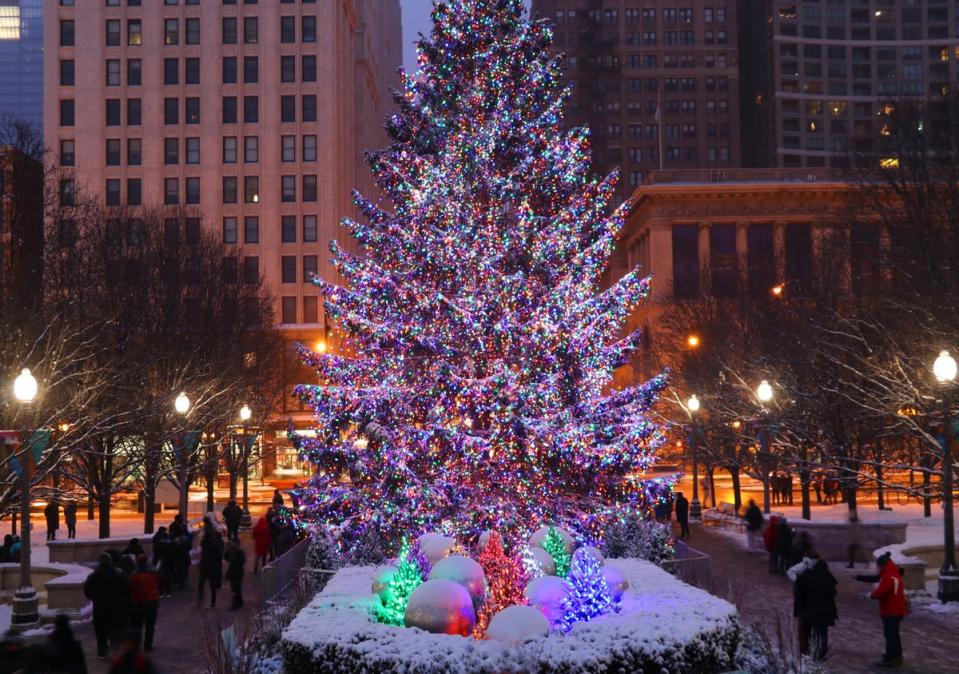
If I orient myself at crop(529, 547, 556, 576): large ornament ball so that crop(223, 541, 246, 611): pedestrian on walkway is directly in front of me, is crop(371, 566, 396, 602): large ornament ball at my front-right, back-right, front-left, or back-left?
front-left

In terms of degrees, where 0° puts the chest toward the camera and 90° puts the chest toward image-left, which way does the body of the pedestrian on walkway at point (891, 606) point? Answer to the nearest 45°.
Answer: approximately 90°

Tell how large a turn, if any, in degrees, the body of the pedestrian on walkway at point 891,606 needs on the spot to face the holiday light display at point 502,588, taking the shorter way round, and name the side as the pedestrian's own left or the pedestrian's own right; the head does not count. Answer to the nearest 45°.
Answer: approximately 45° to the pedestrian's own left

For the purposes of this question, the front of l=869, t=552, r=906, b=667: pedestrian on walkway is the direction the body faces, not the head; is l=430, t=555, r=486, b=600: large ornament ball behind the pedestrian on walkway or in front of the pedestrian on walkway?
in front

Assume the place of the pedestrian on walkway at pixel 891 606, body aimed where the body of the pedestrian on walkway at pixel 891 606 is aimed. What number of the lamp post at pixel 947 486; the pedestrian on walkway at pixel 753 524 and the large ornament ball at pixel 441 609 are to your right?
2

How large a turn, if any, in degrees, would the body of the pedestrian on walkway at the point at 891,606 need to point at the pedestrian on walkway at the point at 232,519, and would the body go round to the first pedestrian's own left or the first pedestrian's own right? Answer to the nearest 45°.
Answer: approximately 45° to the first pedestrian's own right

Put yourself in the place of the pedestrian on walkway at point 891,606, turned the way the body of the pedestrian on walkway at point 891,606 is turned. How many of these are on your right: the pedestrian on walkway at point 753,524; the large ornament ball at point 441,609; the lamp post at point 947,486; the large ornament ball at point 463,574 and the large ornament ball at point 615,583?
2

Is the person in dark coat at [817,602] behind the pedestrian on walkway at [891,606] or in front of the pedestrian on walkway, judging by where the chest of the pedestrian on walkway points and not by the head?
in front

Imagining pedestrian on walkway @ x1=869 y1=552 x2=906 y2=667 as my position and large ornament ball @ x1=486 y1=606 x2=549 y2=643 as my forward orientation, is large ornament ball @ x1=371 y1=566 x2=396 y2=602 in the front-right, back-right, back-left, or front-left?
front-right

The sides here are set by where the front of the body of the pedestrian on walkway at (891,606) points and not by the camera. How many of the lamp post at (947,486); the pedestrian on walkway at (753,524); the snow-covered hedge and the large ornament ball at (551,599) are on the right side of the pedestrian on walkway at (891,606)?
2

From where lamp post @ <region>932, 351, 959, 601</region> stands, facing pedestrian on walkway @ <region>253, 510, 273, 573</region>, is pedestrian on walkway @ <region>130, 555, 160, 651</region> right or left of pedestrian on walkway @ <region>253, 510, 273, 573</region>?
left

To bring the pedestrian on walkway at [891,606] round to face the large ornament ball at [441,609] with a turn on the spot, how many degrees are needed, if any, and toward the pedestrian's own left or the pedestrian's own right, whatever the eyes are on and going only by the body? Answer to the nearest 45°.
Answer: approximately 45° to the pedestrian's own left

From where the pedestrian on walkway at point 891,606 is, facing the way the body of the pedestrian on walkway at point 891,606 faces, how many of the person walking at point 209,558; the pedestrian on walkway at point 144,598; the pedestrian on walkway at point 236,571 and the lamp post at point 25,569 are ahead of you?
4

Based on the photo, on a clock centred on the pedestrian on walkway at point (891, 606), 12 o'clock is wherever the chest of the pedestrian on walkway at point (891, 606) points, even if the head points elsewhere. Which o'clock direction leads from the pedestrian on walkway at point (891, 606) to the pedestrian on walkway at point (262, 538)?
the pedestrian on walkway at point (262, 538) is roughly at 1 o'clock from the pedestrian on walkway at point (891, 606).

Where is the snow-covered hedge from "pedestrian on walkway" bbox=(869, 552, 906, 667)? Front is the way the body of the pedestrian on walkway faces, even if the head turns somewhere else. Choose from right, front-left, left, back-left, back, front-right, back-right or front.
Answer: front-left

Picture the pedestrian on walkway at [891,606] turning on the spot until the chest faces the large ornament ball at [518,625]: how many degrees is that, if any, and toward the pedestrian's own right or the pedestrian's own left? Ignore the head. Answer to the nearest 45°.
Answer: approximately 45° to the pedestrian's own left

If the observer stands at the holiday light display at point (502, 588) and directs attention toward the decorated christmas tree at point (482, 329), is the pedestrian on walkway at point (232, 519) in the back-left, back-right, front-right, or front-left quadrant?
front-left

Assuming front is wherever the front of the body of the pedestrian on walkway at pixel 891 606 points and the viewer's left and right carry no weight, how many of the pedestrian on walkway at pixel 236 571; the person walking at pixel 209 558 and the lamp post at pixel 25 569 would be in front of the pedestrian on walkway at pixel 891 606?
3
